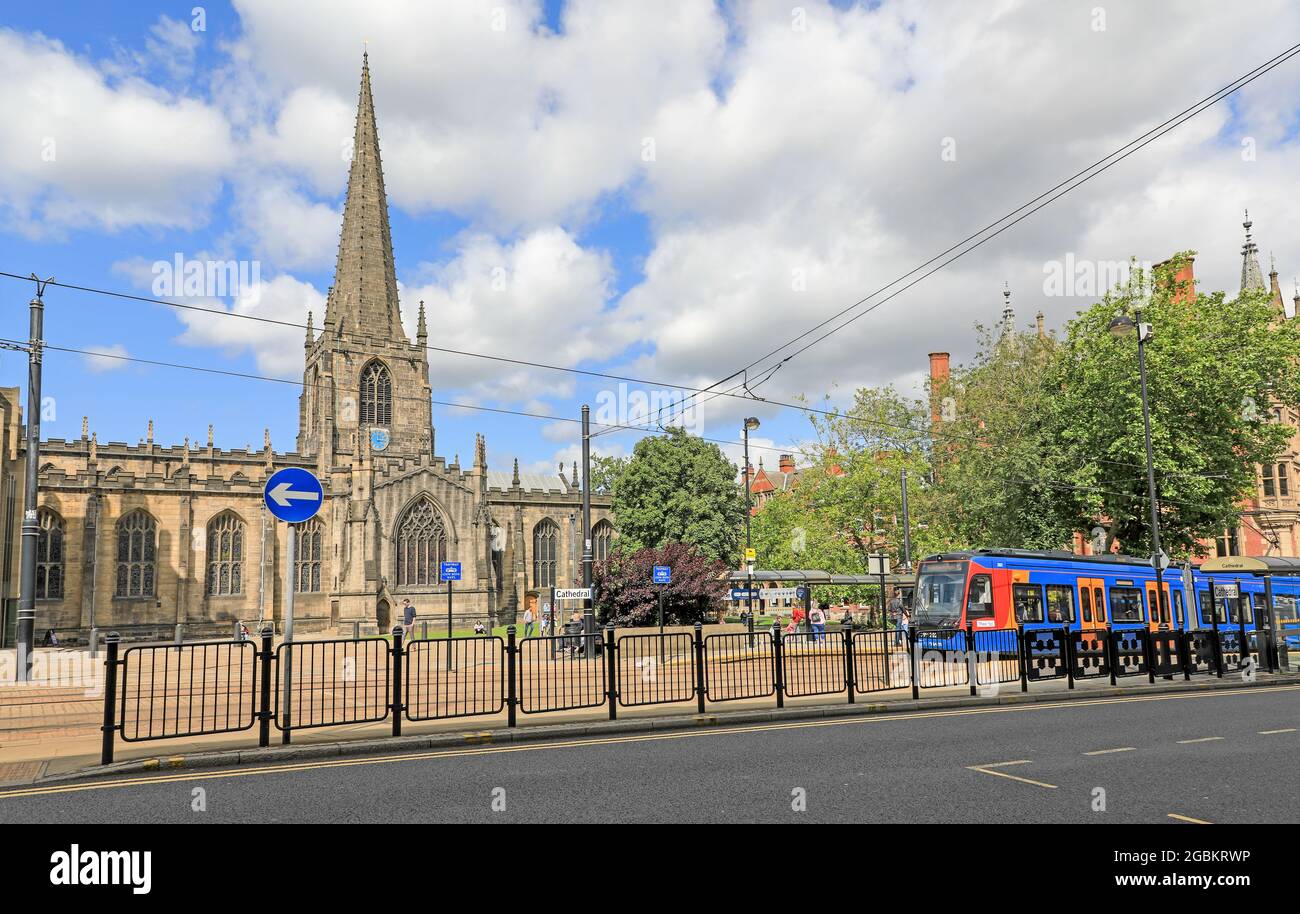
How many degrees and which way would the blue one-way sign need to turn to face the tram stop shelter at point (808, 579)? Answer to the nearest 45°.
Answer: approximately 135° to its left

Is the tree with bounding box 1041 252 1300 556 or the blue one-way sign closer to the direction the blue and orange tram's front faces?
the blue one-way sign

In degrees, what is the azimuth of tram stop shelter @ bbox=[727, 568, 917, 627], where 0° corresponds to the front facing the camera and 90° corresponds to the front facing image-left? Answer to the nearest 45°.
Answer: approximately 0°

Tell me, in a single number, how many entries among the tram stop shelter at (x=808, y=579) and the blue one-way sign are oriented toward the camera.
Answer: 2

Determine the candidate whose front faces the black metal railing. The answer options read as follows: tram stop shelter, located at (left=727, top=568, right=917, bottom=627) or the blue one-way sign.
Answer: the tram stop shelter

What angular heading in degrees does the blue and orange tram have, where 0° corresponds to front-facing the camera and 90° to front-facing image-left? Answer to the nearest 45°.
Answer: approximately 45°

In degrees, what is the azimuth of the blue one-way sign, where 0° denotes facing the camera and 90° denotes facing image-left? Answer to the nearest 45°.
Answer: approximately 0°
